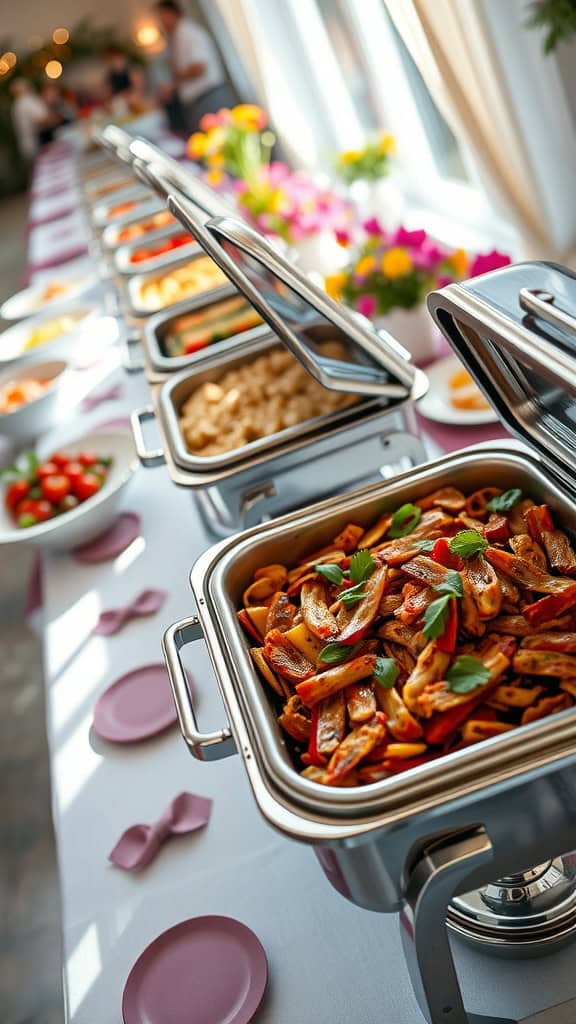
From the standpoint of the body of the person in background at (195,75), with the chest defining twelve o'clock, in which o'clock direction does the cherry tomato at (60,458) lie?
The cherry tomato is roughly at 9 o'clock from the person in background.

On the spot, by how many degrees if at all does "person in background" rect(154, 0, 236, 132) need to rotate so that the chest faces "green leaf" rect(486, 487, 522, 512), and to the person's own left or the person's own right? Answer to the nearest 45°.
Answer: approximately 90° to the person's own left

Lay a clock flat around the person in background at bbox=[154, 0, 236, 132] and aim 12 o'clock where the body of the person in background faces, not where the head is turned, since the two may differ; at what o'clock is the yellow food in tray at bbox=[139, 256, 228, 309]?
The yellow food in tray is roughly at 9 o'clock from the person in background.

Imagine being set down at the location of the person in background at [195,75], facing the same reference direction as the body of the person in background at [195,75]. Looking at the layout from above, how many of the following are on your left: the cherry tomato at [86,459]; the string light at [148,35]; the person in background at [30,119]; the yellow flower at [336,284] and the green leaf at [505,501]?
3

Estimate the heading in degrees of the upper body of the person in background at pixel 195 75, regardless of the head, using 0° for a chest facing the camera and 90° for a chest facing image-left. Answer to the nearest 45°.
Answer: approximately 90°

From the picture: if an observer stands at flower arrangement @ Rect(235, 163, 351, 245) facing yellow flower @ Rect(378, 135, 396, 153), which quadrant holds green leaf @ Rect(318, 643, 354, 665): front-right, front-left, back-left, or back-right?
back-right

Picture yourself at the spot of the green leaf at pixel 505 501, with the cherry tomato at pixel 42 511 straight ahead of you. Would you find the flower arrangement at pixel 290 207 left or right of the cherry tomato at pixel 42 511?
right

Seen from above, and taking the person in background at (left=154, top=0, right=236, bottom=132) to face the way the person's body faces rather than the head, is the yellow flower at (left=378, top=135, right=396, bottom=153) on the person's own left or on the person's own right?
on the person's own left

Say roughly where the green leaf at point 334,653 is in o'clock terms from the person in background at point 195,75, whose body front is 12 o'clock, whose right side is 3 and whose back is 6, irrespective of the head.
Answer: The green leaf is roughly at 9 o'clock from the person in background.

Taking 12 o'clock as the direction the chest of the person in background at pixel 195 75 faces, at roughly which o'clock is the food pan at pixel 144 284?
The food pan is roughly at 9 o'clock from the person in background.

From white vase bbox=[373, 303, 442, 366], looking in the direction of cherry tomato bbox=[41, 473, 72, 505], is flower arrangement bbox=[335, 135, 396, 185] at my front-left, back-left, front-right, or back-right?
back-right
